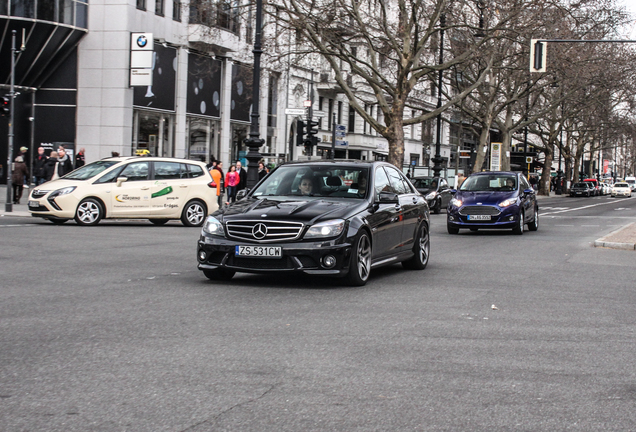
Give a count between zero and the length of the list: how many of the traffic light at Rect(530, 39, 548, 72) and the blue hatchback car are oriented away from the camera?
1

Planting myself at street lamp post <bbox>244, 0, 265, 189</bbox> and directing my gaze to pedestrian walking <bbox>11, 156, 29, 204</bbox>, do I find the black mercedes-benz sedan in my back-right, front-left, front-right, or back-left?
back-left

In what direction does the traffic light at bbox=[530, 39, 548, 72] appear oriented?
away from the camera

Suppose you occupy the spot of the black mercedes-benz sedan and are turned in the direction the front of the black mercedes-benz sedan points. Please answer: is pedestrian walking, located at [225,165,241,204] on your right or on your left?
on your right

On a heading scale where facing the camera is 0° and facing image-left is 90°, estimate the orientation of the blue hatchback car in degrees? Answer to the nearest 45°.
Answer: approximately 45°

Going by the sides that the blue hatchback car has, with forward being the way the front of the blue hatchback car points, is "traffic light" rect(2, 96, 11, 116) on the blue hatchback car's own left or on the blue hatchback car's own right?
on the blue hatchback car's own right

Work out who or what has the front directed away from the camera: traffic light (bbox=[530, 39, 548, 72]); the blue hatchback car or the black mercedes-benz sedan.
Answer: the traffic light

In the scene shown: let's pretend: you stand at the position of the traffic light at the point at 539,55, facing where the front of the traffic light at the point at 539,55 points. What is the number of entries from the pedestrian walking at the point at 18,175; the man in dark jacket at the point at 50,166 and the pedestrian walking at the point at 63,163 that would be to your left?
3
